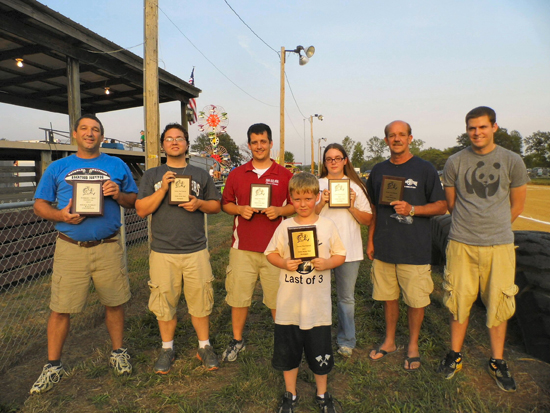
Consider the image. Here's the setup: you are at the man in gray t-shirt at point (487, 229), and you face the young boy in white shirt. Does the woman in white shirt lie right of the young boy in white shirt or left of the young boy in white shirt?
right

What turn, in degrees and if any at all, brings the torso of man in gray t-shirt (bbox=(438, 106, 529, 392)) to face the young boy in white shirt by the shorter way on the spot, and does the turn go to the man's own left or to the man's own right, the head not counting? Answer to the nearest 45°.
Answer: approximately 45° to the man's own right

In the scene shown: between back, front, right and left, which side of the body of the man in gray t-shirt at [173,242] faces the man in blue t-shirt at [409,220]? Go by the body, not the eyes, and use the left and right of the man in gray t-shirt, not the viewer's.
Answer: left

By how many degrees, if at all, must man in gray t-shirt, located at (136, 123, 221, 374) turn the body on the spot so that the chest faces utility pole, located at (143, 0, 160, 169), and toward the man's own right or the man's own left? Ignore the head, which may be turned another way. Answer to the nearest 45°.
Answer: approximately 180°

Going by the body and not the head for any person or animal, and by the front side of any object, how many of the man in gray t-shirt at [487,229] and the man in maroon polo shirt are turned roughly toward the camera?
2

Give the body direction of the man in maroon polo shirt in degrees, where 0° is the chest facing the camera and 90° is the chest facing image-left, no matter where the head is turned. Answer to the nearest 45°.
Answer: approximately 0°

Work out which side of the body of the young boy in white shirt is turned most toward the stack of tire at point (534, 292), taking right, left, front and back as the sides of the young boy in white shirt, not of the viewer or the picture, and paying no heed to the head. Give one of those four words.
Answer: left

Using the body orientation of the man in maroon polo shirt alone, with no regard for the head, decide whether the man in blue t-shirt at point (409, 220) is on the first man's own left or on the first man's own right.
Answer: on the first man's own left

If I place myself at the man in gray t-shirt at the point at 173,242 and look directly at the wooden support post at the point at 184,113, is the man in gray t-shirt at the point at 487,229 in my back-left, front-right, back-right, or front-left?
back-right
